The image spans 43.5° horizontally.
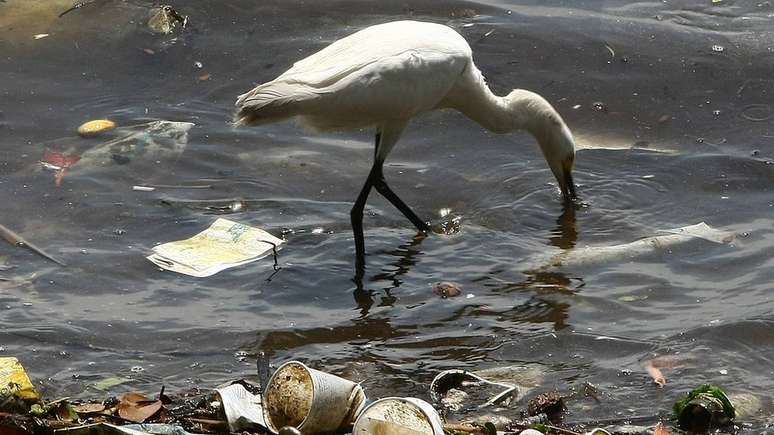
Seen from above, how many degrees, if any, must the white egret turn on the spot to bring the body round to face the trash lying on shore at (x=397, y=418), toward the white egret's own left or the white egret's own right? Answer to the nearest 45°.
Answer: approximately 90° to the white egret's own right

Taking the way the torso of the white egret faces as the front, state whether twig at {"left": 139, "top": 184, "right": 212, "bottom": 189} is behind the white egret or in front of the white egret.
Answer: behind

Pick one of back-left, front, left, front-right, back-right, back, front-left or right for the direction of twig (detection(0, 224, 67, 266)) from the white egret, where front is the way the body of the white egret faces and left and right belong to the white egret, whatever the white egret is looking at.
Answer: back

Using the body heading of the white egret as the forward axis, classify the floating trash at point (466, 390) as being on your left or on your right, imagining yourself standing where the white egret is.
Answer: on your right

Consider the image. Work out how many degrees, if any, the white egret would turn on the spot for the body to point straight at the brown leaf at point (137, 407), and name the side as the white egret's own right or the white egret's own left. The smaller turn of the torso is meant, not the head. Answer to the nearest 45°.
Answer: approximately 90° to the white egret's own right

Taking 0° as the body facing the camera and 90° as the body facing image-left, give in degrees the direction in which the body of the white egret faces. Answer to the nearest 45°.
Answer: approximately 270°

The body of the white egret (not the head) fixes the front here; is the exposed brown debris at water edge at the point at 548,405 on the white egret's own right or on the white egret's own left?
on the white egret's own right

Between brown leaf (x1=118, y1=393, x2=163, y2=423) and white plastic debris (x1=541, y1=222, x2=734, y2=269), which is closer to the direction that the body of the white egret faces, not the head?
the white plastic debris

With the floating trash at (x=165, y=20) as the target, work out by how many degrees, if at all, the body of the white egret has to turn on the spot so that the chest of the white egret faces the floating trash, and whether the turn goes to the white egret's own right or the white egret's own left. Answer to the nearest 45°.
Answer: approximately 135° to the white egret's own left

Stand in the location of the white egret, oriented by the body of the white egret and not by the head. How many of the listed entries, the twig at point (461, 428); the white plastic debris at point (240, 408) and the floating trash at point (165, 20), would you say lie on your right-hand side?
2

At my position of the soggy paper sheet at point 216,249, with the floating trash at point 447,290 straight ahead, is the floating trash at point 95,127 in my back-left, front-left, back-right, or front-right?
back-left
